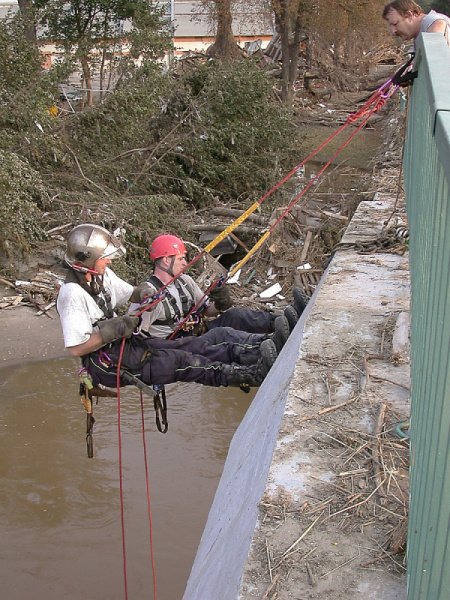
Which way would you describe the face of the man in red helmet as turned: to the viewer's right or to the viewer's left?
to the viewer's right

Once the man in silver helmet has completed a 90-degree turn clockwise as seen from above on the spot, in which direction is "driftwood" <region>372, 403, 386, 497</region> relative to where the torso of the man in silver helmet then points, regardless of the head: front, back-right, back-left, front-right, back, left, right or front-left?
front-left

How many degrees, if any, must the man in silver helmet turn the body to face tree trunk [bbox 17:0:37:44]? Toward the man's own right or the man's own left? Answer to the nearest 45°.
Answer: approximately 90° to the man's own left

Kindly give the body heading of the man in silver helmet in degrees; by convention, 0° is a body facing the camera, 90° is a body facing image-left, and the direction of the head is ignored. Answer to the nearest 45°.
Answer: approximately 270°

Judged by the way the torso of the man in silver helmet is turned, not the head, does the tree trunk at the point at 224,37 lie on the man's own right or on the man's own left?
on the man's own left

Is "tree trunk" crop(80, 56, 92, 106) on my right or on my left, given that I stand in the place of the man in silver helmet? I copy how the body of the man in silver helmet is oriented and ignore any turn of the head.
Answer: on my left

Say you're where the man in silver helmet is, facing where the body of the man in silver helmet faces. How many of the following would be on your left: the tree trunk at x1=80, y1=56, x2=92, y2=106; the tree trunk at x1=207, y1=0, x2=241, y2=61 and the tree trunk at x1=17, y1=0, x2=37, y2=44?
3

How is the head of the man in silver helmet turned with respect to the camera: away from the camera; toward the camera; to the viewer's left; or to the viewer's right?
to the viewer's right

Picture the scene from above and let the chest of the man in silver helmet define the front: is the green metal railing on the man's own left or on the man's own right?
on the man's own right
